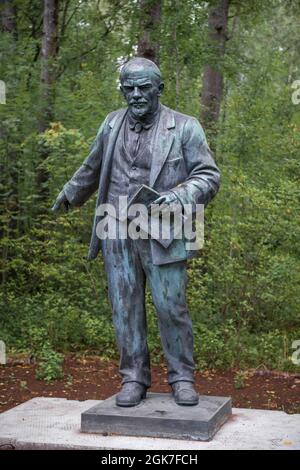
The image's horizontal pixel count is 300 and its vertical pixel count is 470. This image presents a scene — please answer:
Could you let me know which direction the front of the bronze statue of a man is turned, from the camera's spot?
facing the viewer
